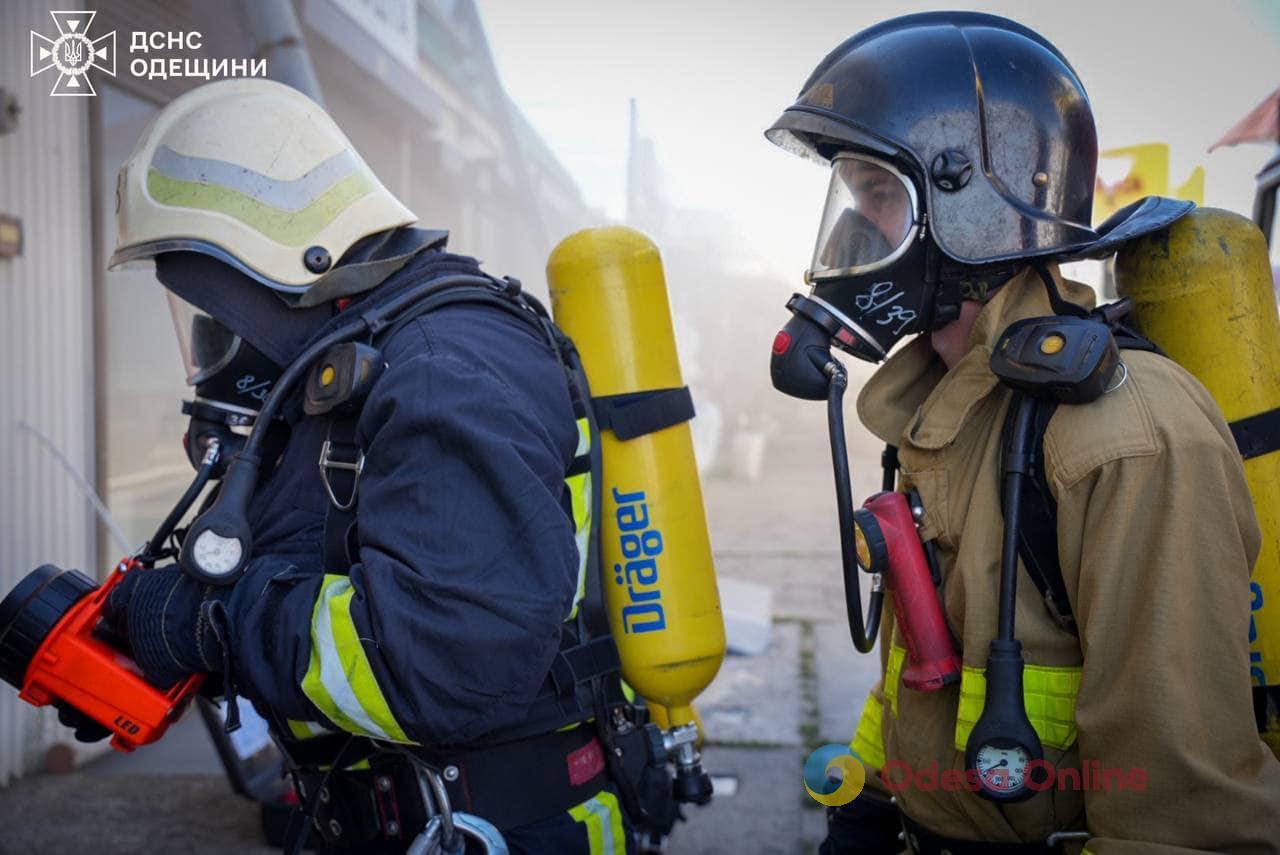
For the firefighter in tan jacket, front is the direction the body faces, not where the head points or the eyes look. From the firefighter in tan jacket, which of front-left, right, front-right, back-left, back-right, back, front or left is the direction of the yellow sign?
back-right

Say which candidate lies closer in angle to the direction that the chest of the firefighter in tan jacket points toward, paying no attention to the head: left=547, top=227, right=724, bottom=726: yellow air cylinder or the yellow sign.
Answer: the yellow air cylinder

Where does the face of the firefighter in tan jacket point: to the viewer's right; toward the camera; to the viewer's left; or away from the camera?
to the viewer's left

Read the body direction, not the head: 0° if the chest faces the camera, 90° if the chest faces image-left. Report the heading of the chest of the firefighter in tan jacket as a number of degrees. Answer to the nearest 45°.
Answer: approximately 45°

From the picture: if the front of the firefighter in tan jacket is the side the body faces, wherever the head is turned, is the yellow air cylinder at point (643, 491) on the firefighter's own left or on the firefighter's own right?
on the firefighter's own right
